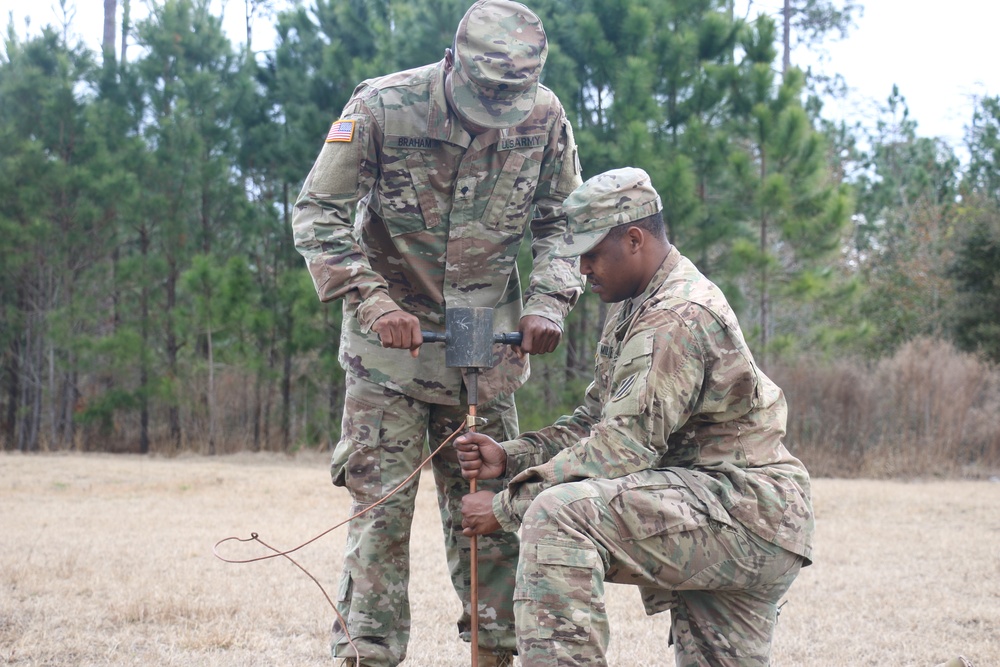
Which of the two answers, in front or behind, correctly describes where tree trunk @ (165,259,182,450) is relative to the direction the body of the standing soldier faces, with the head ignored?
behind

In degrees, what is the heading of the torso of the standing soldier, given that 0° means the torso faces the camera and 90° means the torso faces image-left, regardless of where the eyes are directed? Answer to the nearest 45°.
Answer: approximately 0°

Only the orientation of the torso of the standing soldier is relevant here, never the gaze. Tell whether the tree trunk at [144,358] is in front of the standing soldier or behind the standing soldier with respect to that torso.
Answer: behind

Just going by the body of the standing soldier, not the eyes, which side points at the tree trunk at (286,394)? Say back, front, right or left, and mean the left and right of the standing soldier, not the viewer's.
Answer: back

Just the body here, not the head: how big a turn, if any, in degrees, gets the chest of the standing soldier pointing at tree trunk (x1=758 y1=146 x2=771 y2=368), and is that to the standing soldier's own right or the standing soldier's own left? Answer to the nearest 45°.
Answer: approximately 135° to the standing soldier's own left
